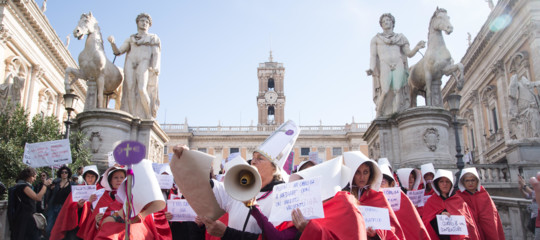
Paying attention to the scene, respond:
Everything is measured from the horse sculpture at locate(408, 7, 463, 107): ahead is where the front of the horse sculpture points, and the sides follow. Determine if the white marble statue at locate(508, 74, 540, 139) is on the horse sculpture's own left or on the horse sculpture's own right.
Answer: on the horse sculpture's own left

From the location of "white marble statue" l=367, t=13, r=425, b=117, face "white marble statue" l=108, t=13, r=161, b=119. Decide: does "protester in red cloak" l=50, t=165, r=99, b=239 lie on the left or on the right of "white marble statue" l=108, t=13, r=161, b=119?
left

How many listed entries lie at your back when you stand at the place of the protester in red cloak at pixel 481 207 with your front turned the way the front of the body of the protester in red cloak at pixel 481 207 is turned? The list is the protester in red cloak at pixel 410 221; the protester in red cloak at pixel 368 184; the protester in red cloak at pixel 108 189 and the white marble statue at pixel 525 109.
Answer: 1

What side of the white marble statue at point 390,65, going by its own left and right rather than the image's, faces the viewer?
front

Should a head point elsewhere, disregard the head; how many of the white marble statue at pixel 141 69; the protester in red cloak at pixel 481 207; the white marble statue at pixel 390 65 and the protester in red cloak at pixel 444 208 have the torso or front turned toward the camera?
4

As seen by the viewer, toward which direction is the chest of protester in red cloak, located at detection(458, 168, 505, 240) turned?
toward the camera

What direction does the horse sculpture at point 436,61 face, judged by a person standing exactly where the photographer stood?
facing the viewer and to the right of the viewer

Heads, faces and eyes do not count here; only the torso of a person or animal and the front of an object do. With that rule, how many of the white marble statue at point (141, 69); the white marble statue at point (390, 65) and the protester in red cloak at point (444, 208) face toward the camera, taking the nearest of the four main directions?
3

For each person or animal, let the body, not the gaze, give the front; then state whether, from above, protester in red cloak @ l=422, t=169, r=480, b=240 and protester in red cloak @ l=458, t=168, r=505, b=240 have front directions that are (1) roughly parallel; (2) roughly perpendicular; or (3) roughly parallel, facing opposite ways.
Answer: roughly parallel

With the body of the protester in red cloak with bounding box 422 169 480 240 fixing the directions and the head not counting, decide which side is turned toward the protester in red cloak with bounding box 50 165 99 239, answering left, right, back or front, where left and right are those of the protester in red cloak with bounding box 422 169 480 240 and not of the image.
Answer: right

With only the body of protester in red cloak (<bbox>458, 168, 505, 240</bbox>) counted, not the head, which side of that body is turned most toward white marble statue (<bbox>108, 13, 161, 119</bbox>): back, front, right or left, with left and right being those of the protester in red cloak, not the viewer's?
right

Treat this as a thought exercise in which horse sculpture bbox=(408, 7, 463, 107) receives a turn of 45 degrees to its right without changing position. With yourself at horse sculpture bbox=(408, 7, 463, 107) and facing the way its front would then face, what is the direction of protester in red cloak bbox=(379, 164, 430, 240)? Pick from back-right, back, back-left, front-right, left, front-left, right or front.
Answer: front

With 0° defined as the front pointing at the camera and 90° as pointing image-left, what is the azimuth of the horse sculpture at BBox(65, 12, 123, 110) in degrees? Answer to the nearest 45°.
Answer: approximately 45°
